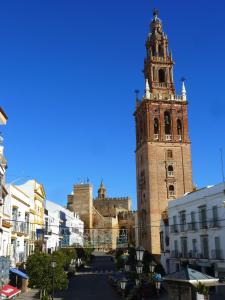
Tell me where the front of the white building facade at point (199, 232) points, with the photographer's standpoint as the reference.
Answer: facing the viewer and to the left of the viewer

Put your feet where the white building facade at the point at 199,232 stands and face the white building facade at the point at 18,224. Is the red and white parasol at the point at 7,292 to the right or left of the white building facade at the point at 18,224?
left

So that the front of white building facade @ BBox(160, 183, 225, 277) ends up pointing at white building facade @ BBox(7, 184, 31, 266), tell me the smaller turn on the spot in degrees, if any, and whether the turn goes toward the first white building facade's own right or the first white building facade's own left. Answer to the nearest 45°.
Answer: approximately 45° to the first white building facade's own right

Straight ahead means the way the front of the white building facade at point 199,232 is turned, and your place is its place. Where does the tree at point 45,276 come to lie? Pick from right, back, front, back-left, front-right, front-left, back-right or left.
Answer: front

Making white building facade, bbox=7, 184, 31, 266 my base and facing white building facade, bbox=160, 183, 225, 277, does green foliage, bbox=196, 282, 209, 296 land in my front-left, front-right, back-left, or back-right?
front-right

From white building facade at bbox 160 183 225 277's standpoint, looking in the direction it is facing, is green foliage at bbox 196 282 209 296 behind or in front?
in front

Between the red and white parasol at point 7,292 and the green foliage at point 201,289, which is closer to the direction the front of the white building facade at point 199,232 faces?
the red and white parasol

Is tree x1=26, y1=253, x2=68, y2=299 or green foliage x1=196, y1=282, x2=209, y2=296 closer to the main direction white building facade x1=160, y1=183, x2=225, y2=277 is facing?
the tree

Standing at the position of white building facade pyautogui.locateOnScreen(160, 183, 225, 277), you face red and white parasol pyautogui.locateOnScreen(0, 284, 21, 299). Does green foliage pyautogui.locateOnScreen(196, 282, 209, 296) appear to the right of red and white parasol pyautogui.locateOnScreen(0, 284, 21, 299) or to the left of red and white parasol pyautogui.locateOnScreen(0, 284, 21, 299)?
left

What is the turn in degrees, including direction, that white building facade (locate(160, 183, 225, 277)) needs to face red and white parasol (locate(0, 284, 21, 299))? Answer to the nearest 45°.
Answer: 0° — it already faces it
